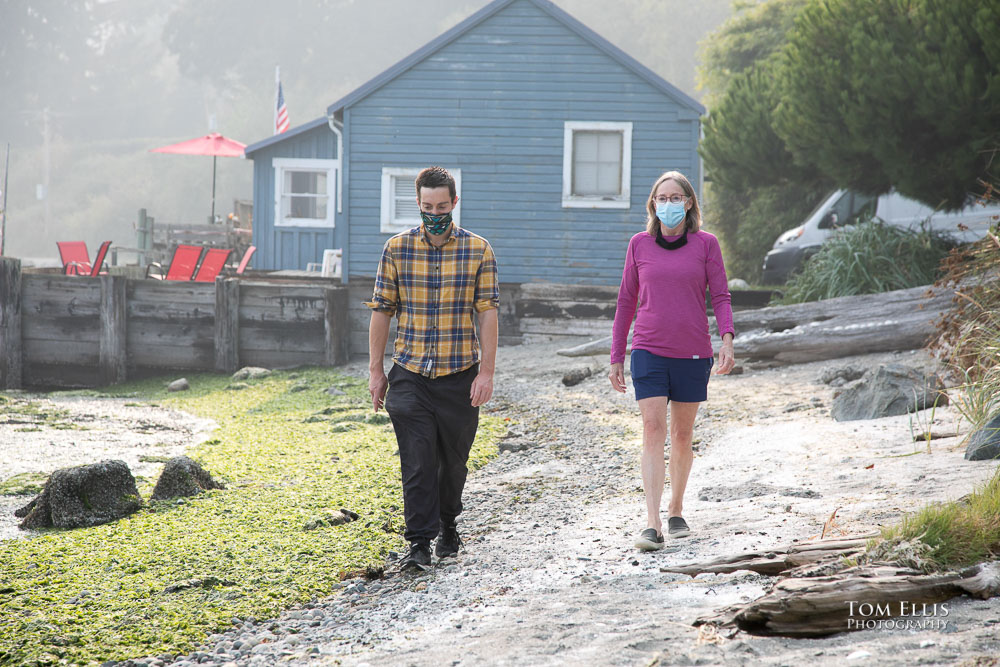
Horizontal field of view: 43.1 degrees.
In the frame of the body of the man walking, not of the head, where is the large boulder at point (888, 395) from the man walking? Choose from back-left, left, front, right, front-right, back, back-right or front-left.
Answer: back-left

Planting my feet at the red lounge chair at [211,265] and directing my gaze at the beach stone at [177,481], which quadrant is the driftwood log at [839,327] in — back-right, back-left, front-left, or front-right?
front-left

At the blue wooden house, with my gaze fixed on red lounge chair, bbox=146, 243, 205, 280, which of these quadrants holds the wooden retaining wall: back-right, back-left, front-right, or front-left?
front-left

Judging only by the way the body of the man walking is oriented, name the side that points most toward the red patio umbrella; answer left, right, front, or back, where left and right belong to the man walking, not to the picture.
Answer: back

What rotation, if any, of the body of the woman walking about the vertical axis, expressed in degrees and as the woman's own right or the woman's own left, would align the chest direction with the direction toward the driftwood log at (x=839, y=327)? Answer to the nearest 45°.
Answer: approximately 180°

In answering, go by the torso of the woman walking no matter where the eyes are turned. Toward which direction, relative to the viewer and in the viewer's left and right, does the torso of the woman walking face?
facing the viewer

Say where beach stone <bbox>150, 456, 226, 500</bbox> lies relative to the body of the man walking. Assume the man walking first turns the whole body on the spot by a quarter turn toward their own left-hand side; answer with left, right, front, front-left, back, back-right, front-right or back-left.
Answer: back-left

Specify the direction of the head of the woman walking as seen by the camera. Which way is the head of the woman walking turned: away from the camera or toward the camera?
toward the camera

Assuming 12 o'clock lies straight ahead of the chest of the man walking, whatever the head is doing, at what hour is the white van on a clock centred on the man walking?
The white van is roughly at 7 o'clock from the man walking.

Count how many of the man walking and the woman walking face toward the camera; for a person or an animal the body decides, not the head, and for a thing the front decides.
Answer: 2

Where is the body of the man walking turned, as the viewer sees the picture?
toward the camera

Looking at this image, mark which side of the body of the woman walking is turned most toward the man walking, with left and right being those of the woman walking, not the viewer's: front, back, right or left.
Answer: right
